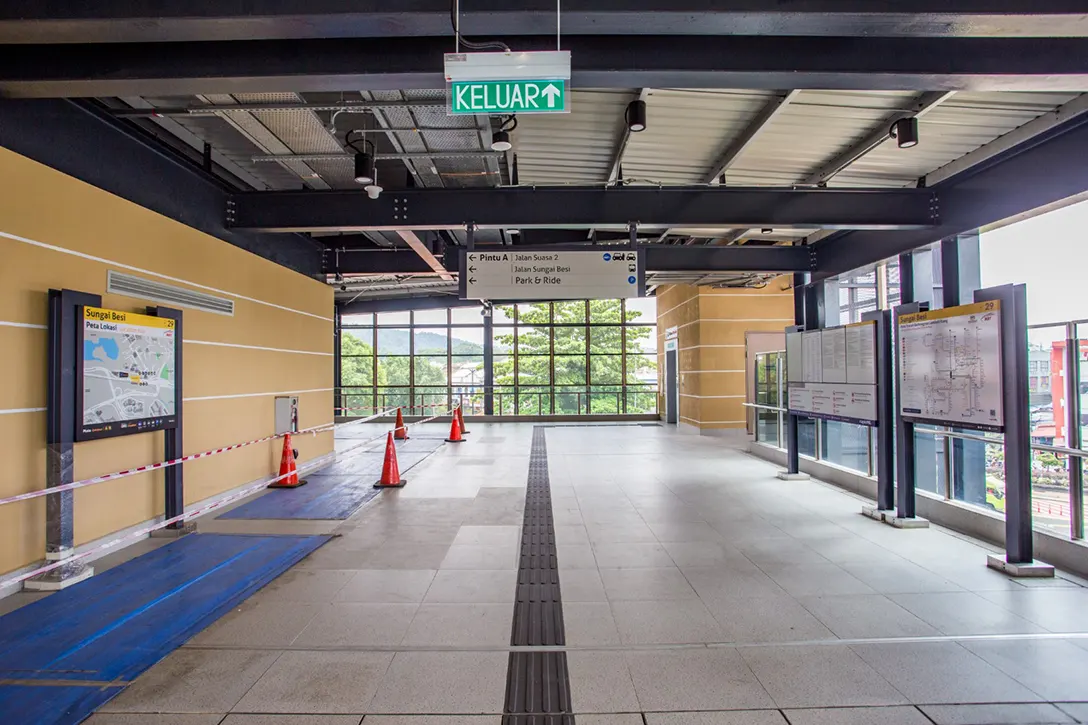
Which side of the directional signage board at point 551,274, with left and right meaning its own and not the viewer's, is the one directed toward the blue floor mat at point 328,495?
right

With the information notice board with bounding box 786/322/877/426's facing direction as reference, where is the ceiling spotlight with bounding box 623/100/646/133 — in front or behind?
in front

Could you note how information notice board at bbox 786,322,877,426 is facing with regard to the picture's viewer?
facing the viewer and to the left of the viewer

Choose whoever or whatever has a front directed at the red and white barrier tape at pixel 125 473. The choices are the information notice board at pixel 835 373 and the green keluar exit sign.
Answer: the information notice board

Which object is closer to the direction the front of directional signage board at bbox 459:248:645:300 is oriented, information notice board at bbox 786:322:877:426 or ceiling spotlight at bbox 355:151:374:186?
the ceiling spotlight

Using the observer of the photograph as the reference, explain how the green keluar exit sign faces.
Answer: facing the viewer

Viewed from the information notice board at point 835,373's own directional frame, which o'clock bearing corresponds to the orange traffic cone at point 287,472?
The orange traffic cone is roughly at 1 o'clock from the information notice board.

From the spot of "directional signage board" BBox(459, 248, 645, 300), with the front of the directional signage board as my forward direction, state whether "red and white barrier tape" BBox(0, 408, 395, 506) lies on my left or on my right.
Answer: on my right

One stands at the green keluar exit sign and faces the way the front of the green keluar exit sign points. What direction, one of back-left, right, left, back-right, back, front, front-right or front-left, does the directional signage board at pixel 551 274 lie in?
back

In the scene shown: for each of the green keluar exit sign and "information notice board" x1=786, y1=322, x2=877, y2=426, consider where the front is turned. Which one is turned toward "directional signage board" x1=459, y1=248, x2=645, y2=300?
the information notice board

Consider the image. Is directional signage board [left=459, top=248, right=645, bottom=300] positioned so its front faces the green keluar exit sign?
yes

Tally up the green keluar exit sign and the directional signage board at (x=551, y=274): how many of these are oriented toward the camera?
2

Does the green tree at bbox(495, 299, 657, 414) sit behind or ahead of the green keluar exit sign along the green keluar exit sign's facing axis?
behind

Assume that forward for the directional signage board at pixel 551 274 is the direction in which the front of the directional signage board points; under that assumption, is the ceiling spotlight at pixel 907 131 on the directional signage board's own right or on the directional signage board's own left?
on the directional signage board's own left
